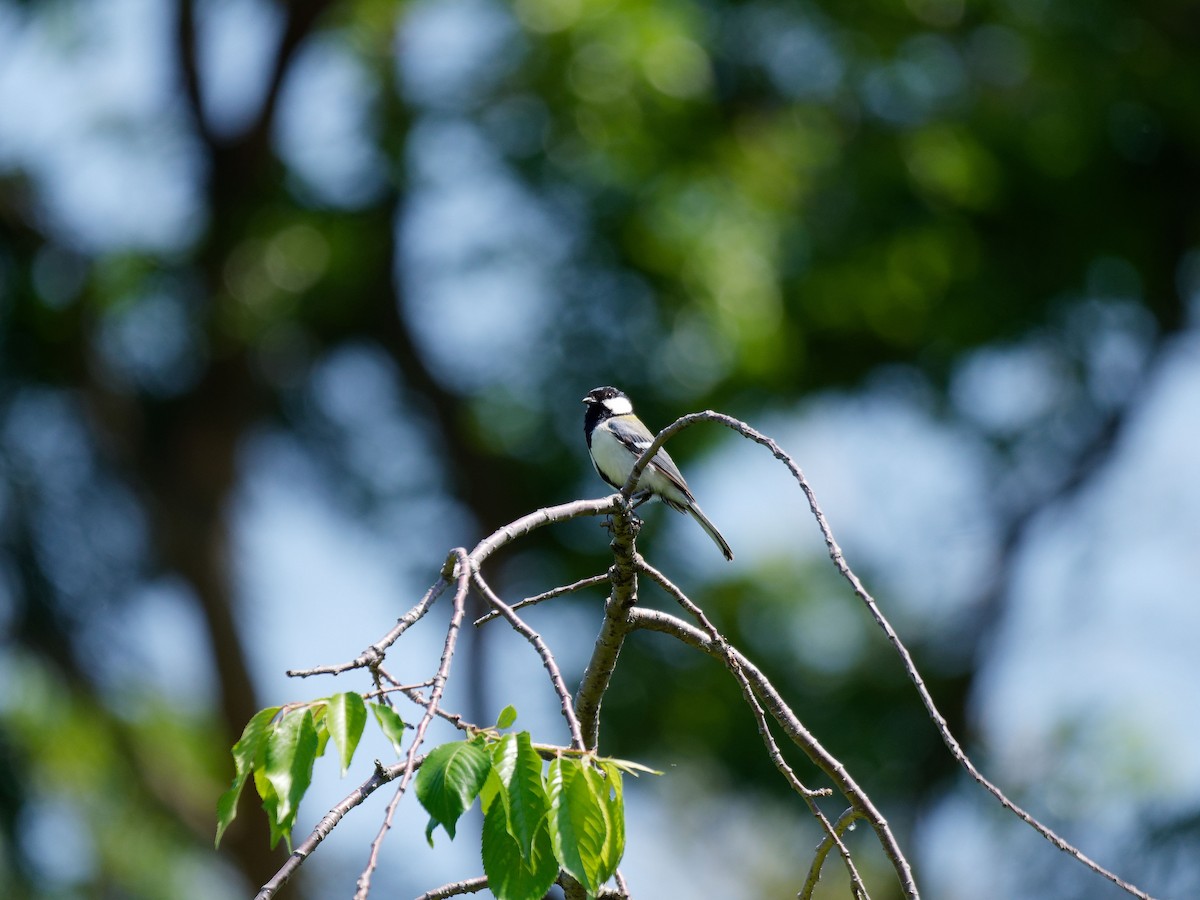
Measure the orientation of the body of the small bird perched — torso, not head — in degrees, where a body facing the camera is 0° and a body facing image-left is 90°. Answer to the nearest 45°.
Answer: approximately 90°

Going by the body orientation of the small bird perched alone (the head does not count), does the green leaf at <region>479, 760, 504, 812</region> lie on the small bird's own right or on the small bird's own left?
on the small bird's own left

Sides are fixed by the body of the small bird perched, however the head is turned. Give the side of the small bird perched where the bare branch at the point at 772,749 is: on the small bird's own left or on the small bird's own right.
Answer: on the small bird's own left
